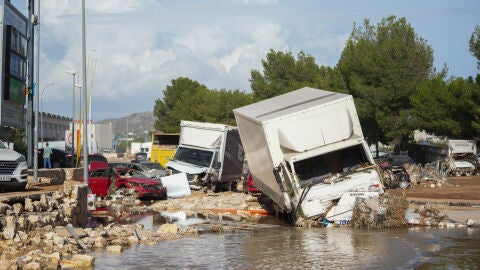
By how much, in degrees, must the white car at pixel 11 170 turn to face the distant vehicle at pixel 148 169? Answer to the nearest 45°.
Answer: approximately 90° to its left

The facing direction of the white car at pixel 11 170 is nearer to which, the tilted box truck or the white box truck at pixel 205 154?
the tilted box truck

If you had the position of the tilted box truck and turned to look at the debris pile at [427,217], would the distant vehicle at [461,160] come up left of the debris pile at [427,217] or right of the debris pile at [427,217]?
left

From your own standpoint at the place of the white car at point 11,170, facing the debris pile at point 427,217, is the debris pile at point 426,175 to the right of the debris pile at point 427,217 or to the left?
left

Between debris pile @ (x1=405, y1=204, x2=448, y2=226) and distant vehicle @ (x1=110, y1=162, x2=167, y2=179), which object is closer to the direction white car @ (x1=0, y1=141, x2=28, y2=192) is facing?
the debris pile

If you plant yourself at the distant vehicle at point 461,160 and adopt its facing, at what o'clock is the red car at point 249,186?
The red car is roughly at 1 o'clock from the distant vehicle.

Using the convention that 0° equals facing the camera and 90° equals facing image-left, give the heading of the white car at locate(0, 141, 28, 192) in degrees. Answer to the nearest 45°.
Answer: approximately 315°

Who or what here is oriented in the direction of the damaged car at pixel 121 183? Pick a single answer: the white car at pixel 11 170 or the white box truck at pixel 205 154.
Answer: the white box truck

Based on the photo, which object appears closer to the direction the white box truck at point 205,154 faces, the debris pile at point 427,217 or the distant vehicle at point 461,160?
the debris pile
